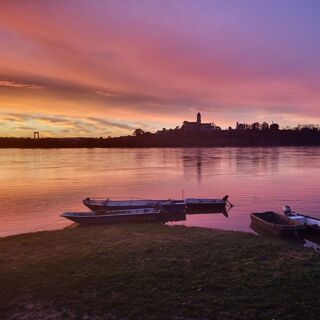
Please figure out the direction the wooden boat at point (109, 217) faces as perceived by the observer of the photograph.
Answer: facing to the left of the viewer

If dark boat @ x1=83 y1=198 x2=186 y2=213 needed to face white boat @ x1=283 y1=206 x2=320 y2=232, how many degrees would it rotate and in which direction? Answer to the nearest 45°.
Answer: approximately 135° to its left

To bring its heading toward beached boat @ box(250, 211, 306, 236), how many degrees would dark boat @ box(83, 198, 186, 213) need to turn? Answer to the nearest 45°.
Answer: approximately 135° to its left

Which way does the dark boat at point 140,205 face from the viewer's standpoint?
to the viewer's left

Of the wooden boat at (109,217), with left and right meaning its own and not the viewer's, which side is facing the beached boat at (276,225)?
back

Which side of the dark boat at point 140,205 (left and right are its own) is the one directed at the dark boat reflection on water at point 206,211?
back

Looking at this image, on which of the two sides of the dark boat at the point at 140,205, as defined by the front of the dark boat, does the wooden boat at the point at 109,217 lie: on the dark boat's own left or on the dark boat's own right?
on the dark boat's own left

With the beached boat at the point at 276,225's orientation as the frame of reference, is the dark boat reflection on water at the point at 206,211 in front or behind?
behind

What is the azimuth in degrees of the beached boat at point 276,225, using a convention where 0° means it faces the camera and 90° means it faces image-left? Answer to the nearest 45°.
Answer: approximately 315°
